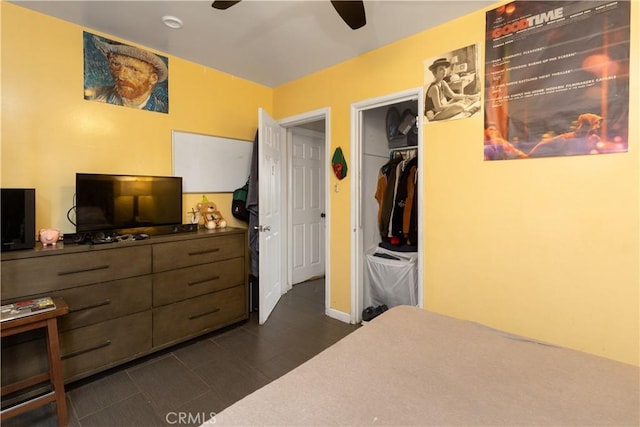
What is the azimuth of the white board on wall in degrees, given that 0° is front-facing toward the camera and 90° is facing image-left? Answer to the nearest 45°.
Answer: approximately 315°

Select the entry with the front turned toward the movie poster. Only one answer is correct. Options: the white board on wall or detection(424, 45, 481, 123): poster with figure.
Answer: the white board on wall

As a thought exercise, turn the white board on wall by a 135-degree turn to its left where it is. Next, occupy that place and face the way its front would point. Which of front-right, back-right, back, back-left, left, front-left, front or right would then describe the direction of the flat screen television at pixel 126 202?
back-left

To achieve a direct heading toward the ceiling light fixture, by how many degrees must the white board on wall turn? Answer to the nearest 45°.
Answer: approximately 45° to its right

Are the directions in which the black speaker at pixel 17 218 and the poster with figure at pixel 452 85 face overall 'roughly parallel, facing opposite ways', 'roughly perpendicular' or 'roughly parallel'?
roughly perpendicular
